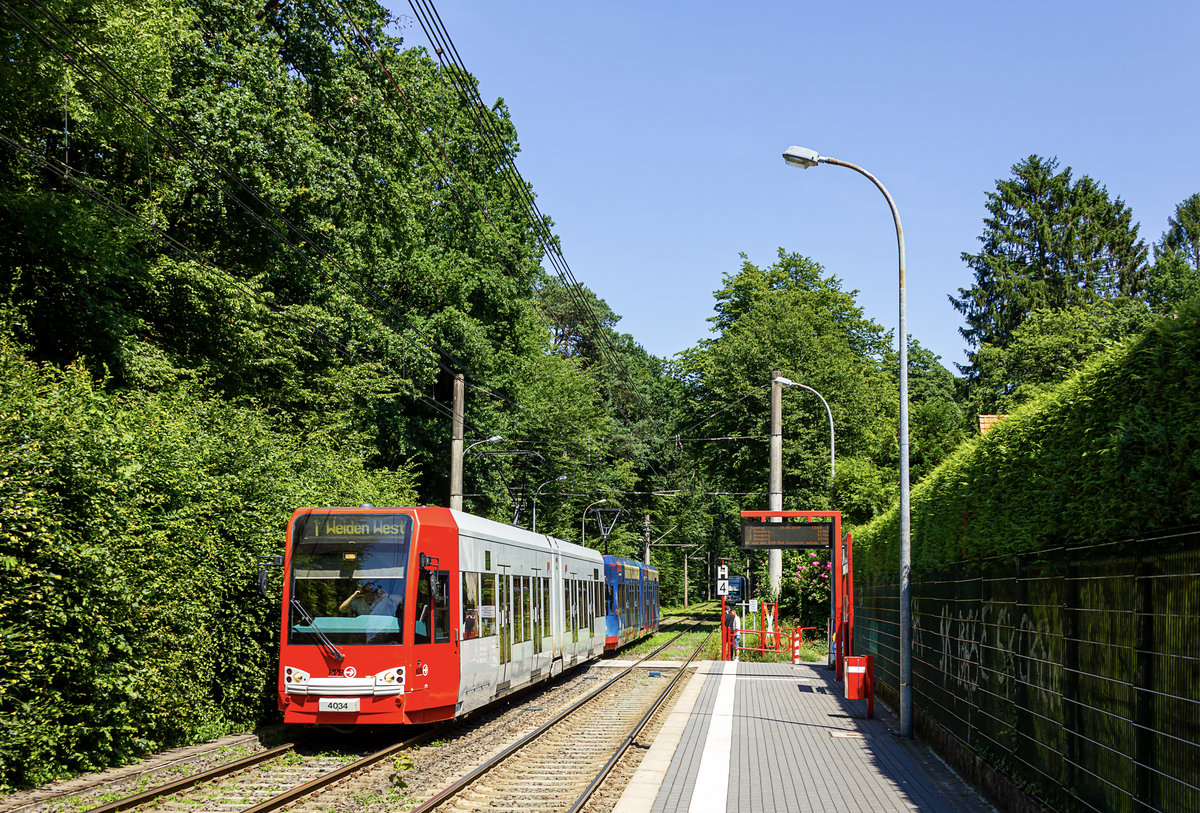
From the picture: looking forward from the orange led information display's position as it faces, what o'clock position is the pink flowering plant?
The pink flowering plant is roughly at 6 o'clock from the orange led information display.

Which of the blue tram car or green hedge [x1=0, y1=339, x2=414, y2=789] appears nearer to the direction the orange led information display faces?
the green hedge

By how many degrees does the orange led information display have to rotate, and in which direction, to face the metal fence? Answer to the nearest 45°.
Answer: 0° — it already faces it

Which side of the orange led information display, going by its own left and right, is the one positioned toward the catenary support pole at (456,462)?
right

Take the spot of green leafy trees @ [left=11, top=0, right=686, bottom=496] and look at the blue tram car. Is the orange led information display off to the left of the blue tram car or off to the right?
right

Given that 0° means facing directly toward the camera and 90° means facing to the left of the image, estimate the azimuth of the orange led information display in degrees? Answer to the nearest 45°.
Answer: approximately 0°

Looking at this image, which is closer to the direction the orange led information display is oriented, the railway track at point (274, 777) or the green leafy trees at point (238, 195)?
the railway track

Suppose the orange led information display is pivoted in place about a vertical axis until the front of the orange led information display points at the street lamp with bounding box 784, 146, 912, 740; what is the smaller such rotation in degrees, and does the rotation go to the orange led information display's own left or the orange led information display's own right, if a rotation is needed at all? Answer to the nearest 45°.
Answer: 0° — it already faces it

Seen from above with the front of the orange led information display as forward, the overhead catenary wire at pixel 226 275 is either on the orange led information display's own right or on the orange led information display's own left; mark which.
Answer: on the orange led information display's own right
